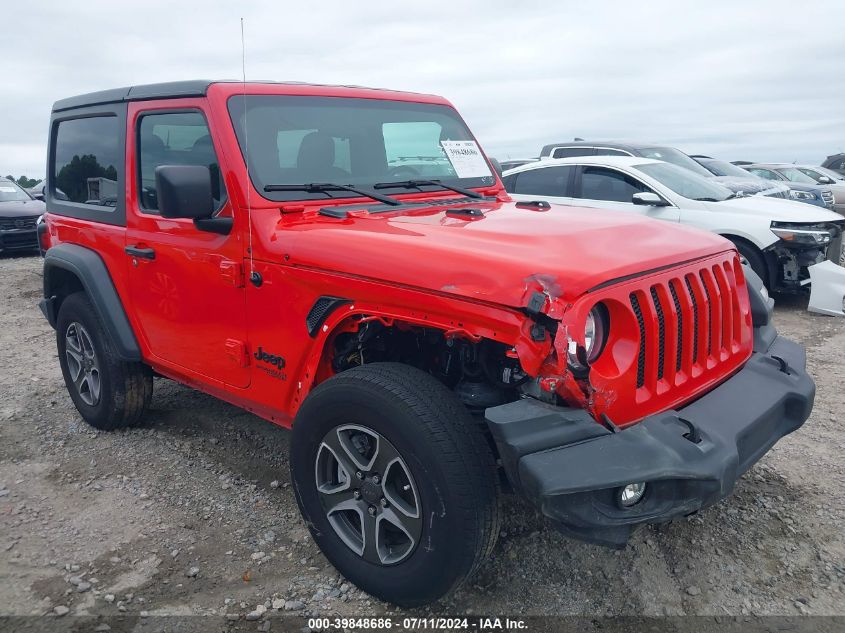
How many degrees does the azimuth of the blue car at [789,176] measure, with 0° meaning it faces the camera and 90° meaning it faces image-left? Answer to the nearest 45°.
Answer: approximately 315°

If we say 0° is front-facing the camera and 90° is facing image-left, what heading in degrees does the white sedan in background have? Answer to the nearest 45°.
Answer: approximately 315°

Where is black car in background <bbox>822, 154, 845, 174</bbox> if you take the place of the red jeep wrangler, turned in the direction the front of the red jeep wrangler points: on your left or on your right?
on your left

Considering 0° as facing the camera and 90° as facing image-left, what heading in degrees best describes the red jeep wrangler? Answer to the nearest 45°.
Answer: approximately 315°

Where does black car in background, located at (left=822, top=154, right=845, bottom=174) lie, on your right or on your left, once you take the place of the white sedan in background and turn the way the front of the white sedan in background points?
on your left

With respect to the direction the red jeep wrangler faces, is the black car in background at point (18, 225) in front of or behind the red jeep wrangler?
behind

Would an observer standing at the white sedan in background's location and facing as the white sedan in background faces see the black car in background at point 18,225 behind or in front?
behind

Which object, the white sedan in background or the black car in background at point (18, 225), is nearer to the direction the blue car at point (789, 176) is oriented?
the white sedan in background

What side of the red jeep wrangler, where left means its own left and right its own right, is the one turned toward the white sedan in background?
left
